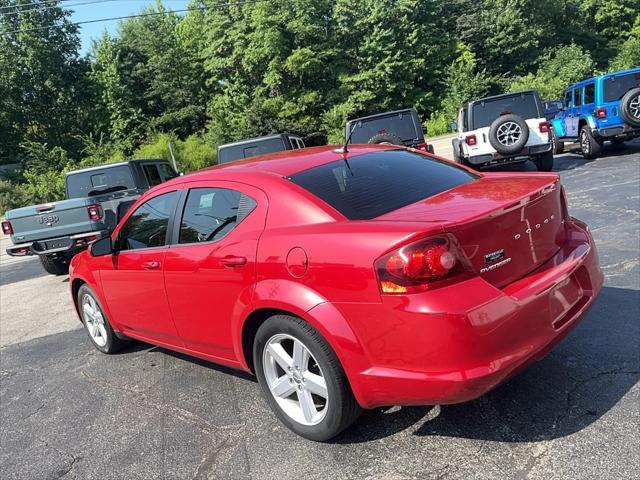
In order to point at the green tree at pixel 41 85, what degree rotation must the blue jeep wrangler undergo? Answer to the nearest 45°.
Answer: approximately 45° to its left

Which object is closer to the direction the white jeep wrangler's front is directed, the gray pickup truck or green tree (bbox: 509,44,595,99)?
the green tree

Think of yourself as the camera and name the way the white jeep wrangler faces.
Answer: facing away from the viewer

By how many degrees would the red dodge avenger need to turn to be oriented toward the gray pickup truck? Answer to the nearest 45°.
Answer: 0° — it already faces it

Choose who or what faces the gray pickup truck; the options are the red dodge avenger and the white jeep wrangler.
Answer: the red dodge avenger

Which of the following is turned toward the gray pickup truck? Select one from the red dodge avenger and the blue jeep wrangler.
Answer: the red dodge avenger

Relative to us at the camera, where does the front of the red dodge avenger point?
facing away from the viewer and to the left of the viewer

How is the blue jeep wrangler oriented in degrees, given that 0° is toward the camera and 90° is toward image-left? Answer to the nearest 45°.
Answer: approximately 135°
